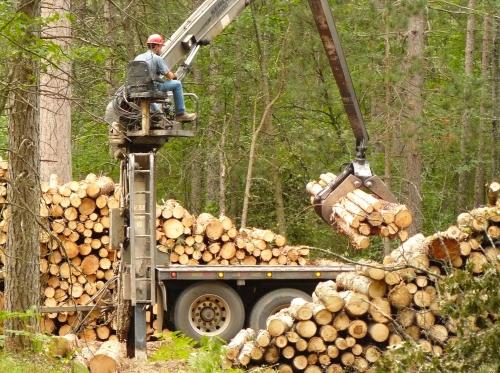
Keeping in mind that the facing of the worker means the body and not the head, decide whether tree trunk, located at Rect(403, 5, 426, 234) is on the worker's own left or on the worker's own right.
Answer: on the worker's own left

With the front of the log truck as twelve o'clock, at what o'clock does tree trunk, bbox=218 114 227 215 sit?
The tree trunk is roughly at 9 o'clock from the log truck.

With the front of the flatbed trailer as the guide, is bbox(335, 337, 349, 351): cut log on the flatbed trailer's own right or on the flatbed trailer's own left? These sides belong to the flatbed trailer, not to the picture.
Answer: on the flatbed trailer's own right

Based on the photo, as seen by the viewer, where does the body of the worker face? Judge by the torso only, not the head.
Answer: to the viewer's right

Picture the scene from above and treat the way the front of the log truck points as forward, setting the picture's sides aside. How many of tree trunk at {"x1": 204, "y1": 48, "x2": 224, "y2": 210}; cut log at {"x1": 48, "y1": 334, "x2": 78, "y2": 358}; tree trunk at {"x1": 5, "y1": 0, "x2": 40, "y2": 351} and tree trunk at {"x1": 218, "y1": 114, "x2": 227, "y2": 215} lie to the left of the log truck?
2

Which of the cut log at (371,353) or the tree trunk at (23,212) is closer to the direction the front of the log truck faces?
the cut log

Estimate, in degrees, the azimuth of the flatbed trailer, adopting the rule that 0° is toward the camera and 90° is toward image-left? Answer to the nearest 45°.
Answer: approximately 270°
